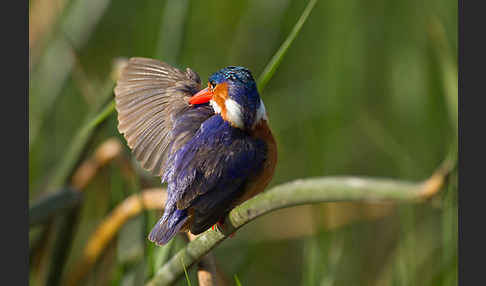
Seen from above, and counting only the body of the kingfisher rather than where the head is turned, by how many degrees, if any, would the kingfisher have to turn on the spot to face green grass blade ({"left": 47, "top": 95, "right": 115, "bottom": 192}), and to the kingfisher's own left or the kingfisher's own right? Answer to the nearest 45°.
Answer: approximately 90° to the kingfisher's own left

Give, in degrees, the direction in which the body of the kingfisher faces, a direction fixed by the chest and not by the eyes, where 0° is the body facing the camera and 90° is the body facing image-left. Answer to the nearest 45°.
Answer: approximately 225°
